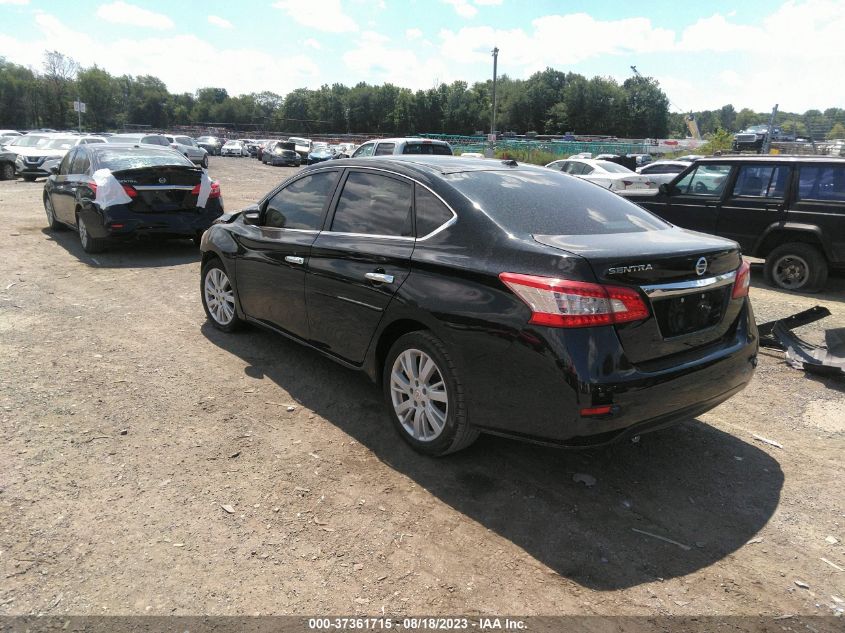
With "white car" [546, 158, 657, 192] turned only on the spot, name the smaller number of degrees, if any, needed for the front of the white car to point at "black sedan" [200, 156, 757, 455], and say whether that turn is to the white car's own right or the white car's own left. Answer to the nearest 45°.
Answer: approximately 135° to the white car's own left

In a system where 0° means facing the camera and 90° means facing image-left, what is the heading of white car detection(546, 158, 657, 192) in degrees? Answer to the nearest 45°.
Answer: approximately 135°

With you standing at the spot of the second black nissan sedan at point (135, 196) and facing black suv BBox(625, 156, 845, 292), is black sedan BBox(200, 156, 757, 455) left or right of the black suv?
right

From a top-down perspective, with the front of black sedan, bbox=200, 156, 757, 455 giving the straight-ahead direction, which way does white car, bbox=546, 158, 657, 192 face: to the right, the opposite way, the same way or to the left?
the same way

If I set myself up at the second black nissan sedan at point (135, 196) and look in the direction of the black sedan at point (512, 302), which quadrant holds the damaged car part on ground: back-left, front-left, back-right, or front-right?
front-left

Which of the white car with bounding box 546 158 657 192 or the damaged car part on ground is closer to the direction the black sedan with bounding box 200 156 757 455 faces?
the white car

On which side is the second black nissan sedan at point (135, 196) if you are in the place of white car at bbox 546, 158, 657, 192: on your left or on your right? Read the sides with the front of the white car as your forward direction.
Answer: on your left

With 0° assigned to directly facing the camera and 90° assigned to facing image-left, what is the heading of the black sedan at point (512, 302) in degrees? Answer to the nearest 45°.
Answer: approximately 135°

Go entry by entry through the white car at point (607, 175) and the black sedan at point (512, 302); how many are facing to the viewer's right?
0

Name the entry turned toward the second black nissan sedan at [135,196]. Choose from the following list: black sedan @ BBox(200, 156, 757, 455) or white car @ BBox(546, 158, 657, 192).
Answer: the black sedan

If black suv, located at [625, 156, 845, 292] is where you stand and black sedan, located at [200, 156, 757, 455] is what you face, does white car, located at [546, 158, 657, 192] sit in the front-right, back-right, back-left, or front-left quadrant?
back-right

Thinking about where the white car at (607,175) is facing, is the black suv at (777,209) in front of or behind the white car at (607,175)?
behind

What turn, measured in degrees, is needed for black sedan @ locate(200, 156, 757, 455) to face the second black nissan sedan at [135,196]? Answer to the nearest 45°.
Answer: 0° — it already faces it

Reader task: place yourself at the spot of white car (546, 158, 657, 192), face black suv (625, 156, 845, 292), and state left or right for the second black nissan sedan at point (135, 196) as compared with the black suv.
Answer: right
